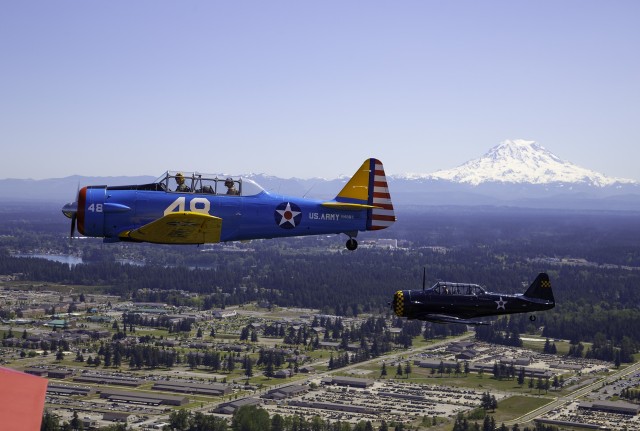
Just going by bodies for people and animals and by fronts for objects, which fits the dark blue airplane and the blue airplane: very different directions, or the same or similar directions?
same or similar directions

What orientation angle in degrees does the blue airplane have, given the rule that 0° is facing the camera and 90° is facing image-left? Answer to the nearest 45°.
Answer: approximately 90°

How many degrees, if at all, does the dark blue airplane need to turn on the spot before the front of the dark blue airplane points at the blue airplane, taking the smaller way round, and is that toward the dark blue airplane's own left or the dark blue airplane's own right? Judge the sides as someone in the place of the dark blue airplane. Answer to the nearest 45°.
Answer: approximately 45° to the dark blue airplane's own left

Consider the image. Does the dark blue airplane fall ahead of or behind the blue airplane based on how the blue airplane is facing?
behind

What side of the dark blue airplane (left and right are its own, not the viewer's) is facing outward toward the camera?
left

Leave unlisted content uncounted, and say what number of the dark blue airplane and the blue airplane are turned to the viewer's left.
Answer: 2
